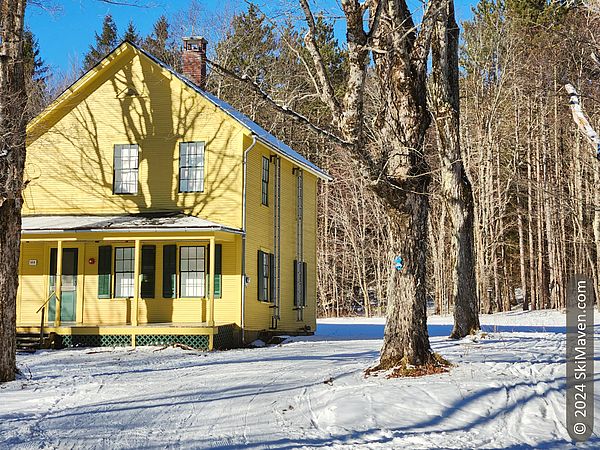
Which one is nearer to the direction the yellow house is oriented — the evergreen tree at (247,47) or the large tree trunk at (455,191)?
the large tree trunk

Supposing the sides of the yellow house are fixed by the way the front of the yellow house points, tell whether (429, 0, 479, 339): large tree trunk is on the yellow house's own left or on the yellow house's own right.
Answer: on the yellow house's own left

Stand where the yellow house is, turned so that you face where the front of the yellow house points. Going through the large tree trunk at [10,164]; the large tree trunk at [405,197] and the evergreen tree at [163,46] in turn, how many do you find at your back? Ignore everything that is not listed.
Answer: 1

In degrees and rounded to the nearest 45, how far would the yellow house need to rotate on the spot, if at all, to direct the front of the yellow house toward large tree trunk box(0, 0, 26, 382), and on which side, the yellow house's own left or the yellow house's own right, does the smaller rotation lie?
0° — it already faces it

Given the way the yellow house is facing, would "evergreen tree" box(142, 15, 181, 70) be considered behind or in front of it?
behind

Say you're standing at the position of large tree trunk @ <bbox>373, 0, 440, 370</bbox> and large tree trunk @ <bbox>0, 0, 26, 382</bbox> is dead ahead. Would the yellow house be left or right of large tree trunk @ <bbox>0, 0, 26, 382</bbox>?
right

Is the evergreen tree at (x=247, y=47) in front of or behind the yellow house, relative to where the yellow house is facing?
behind

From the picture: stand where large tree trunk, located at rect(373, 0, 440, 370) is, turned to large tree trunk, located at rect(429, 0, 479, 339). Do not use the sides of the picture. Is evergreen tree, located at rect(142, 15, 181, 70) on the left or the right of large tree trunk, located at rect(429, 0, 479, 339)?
left

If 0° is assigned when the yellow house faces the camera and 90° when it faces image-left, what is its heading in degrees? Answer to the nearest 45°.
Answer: approximately 0°

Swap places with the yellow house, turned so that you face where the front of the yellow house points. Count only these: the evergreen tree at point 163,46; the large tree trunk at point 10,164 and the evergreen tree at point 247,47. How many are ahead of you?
1
